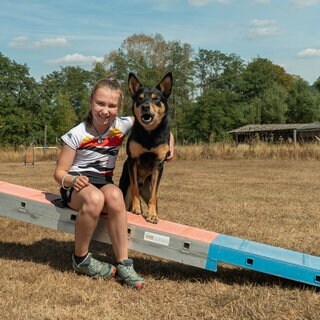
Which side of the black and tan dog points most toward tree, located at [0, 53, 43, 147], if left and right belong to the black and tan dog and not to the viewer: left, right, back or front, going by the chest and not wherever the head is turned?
back

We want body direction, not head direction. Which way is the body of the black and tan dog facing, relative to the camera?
toward the camera

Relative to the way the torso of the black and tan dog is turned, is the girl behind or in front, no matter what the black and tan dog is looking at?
in front
